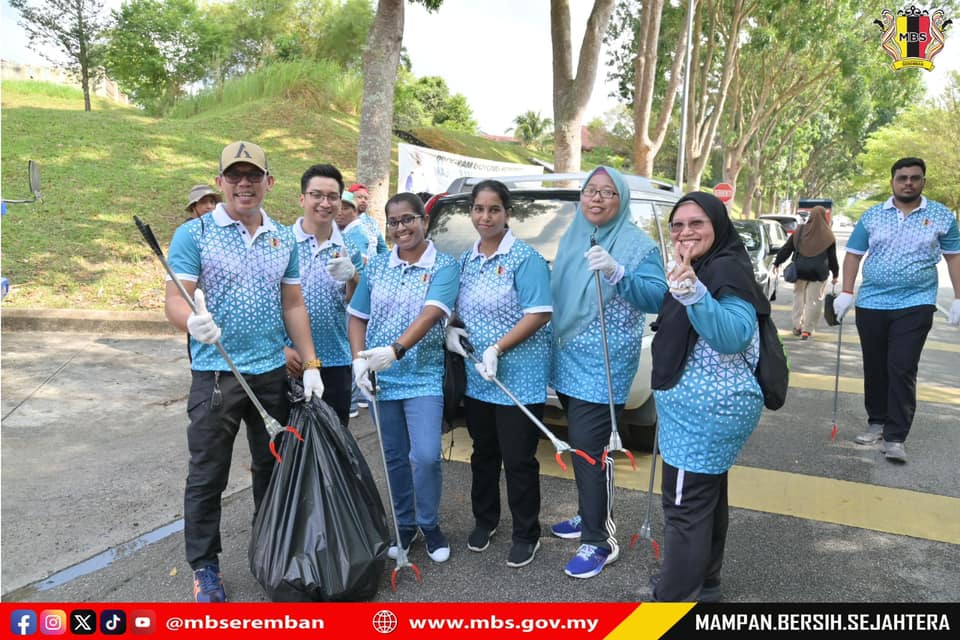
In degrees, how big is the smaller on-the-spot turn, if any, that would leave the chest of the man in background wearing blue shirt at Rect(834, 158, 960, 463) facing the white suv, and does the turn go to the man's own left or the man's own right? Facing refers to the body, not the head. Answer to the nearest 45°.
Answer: approximately 45° to the man's own right

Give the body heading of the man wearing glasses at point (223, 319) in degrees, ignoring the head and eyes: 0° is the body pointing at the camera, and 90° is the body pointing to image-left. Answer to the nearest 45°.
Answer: approximately 0°

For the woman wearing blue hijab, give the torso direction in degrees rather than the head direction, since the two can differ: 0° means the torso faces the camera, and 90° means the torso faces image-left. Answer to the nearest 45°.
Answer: approximately 45°

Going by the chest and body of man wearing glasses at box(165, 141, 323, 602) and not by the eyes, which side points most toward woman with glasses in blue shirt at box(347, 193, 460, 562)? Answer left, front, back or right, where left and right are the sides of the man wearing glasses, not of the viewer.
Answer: left

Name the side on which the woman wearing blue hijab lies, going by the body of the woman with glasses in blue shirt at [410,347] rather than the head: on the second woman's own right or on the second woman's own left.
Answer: on the second woman's own left

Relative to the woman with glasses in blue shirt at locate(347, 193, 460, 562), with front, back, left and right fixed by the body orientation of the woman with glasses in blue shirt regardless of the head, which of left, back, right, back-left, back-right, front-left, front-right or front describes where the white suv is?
back-left

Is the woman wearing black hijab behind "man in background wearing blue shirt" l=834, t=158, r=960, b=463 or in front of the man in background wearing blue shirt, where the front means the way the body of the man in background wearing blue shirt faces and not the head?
in front

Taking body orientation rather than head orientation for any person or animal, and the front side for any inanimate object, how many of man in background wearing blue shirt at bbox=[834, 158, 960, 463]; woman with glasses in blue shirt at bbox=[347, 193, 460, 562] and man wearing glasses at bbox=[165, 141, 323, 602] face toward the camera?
3
